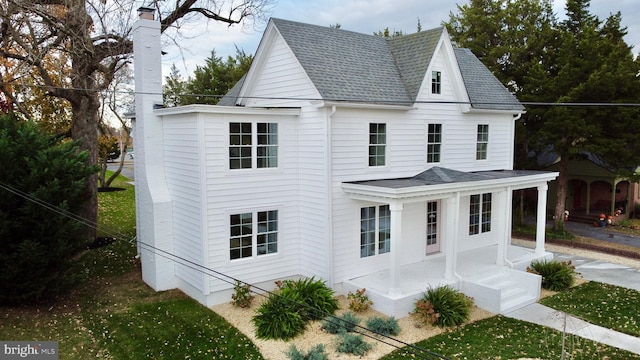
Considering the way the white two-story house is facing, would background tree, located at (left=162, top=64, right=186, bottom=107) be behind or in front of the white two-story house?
behind

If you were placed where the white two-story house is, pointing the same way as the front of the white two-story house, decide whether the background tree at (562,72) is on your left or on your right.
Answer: on your left

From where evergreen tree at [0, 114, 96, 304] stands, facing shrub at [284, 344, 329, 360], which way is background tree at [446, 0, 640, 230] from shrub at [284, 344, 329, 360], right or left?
left

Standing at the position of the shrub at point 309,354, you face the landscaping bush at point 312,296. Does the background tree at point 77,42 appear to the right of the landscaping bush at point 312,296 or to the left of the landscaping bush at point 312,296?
left

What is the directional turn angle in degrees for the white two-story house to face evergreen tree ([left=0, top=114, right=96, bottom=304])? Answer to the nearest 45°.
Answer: approximately 135° to its right

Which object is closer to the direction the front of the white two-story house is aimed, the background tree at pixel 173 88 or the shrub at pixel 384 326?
the shrub

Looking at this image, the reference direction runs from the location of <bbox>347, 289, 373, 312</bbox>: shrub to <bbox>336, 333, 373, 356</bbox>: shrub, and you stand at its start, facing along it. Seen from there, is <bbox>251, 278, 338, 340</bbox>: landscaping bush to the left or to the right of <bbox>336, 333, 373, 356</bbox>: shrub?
right

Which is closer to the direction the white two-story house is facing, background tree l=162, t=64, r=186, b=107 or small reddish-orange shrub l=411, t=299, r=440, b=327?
the small reddish-orange shrub

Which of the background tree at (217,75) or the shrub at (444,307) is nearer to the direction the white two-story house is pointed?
the shrub

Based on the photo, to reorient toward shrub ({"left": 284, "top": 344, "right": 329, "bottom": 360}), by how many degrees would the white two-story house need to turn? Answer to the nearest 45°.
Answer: approximately 45° to its right

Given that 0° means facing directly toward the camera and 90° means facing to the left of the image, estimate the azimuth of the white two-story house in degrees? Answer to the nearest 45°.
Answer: approximately 315°
